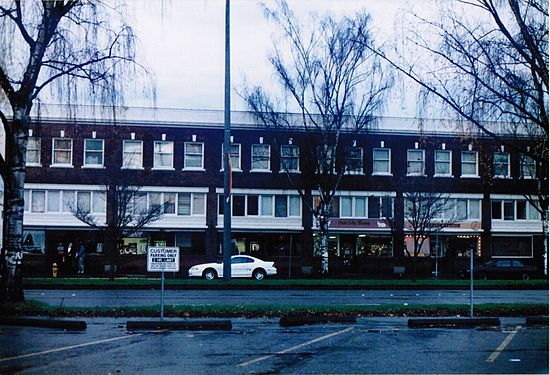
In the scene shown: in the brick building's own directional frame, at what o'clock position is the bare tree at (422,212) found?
The bare tree is roughly at 10 o'clock from the brick building.

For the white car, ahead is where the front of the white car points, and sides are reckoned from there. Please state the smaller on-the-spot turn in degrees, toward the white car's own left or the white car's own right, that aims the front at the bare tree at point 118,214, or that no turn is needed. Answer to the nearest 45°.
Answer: approximately 45° to the white car's own left

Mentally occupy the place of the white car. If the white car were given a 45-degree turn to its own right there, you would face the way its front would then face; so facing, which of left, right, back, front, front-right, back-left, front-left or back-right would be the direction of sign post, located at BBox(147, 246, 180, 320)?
back-left

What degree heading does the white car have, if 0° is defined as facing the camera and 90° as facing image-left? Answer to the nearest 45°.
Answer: approximately 90°

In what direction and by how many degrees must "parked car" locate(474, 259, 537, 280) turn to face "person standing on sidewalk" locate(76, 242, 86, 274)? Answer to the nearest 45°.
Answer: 0° — it already faces them

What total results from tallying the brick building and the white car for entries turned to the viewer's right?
0

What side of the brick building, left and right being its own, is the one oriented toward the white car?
front

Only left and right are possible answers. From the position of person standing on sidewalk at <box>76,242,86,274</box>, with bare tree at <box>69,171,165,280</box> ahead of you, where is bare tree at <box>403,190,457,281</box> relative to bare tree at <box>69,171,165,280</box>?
left

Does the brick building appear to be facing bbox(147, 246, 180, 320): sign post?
yes

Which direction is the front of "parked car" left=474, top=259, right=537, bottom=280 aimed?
to the viewer's left

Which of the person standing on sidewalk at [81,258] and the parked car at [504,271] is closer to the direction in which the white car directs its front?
the person standing on sidewalk
